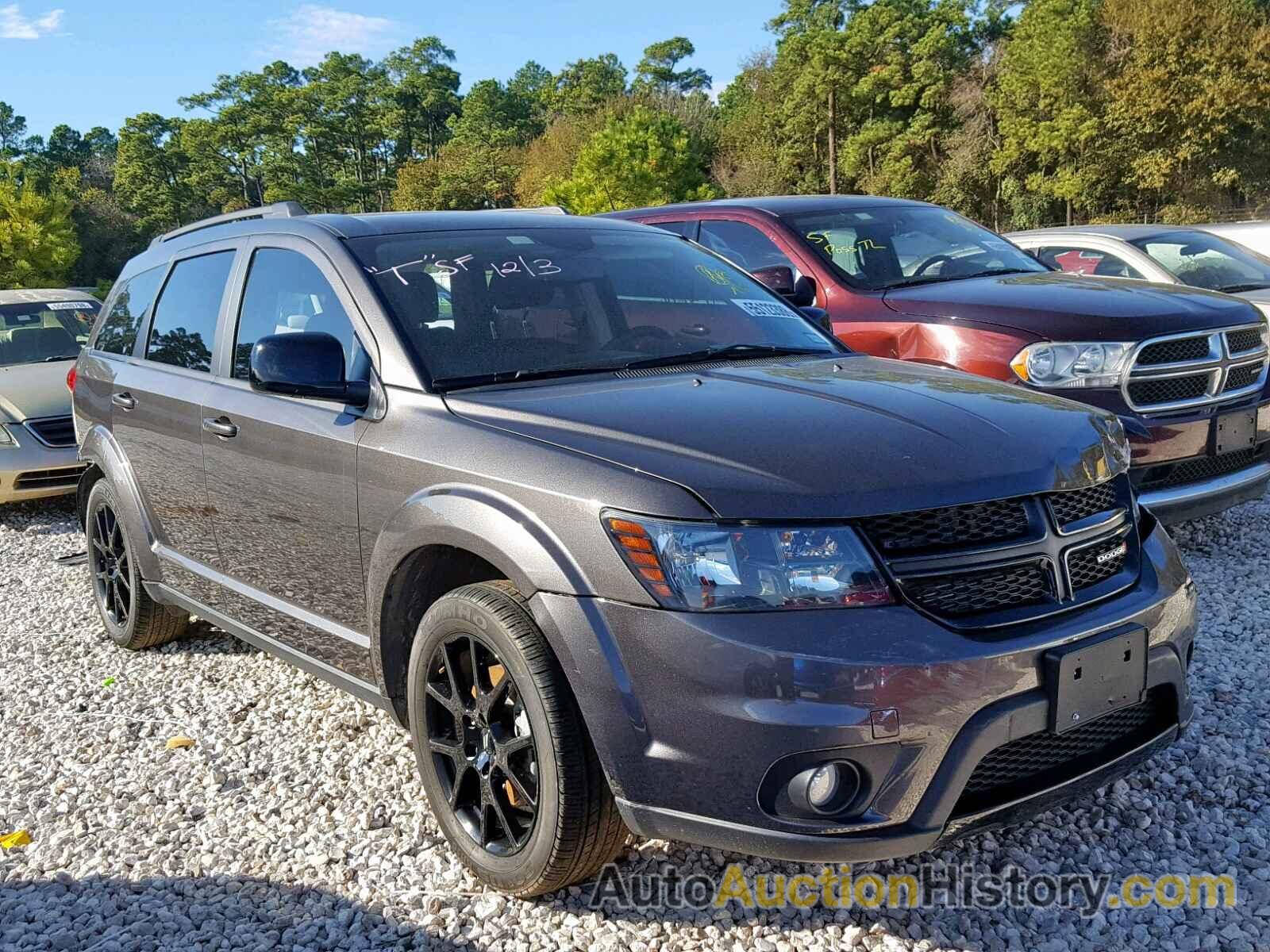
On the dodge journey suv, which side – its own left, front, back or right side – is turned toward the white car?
left

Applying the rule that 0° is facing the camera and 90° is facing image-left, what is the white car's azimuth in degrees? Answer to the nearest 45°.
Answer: approximately 315°

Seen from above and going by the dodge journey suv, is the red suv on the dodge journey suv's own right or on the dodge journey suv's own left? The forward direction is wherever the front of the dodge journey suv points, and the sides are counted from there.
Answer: on the dodge journey suv's own left

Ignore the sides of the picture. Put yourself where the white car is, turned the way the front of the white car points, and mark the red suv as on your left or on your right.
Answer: on your right

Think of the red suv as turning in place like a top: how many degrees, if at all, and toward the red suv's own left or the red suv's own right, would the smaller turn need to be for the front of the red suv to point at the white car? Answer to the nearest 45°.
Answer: approximately 135° to the red suv's own left

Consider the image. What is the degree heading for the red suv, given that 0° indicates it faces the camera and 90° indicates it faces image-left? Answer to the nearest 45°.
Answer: approximately 315°

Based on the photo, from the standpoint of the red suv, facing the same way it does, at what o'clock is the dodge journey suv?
The dodge journey suv is roughly at 2 o'clock from the red suv.

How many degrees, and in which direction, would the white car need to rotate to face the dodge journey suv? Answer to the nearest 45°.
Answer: approximately 45° to its right
